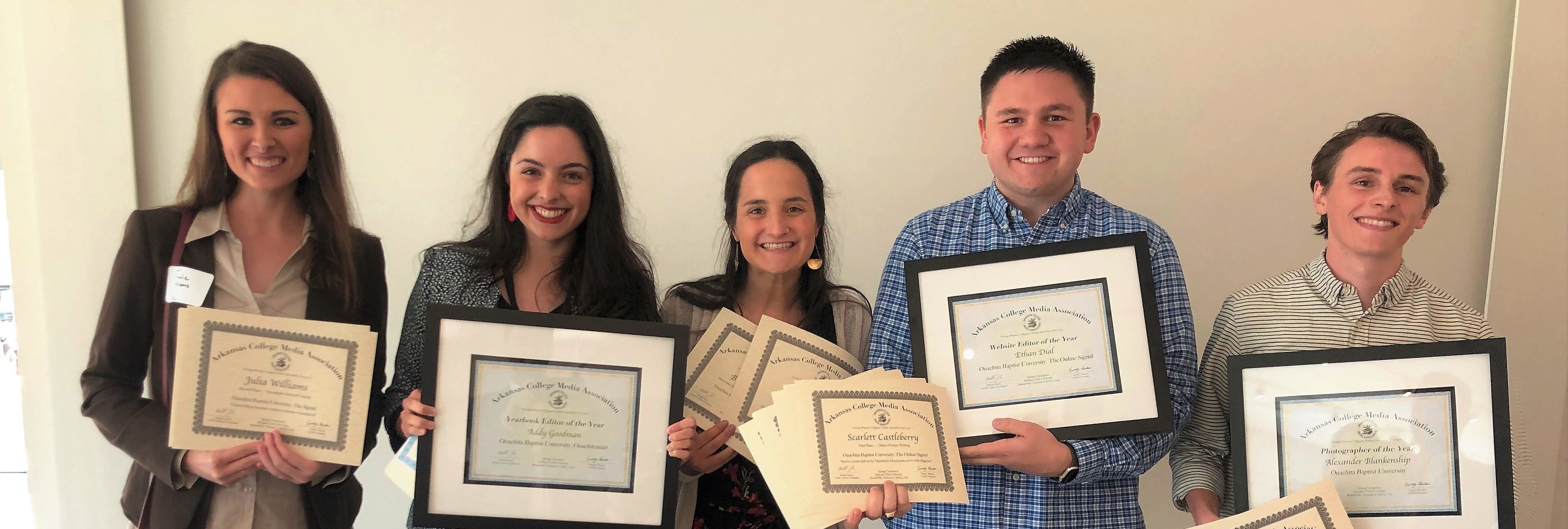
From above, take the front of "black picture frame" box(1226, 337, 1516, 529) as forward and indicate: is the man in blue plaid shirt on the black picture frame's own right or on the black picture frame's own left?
on the black picture frame's own right

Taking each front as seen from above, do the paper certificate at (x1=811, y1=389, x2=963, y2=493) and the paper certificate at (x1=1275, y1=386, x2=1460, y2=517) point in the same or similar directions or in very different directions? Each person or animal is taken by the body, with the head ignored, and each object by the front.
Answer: same or similar directions

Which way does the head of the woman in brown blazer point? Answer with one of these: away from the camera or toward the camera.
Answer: toward the camera

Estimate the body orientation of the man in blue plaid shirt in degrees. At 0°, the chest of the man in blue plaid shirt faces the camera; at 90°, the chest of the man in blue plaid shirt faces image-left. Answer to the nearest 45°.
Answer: approximately 0°

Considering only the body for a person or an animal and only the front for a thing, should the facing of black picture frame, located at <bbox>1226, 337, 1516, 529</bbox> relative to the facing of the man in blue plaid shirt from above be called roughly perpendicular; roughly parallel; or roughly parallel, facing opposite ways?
roughly parallel

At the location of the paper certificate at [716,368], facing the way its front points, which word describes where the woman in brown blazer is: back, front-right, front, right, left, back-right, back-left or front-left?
right

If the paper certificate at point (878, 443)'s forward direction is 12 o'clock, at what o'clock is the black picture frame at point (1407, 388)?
The black picture frame is roughly at 9 o'clock from the paper certificate.

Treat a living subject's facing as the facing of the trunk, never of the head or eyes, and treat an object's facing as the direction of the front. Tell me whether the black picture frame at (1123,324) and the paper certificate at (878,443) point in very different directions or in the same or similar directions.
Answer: same or similar directions

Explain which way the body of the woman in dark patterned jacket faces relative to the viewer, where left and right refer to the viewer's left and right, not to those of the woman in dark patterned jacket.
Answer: facing the viewer

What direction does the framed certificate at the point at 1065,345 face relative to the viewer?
toward the camera
